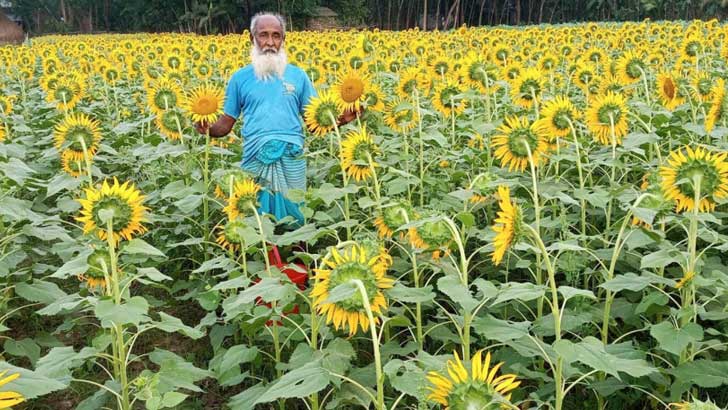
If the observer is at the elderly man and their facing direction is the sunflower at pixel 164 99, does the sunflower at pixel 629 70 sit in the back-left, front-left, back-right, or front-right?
back-right

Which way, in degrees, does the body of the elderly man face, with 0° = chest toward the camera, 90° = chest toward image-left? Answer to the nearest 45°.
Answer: approximately 0°

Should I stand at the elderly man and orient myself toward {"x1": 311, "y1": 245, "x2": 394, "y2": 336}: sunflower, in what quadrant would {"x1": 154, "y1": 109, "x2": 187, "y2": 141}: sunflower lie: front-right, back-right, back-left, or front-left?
back-right

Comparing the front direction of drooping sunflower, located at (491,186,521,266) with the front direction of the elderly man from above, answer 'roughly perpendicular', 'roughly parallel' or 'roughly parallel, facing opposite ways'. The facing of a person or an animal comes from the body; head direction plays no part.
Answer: roughly perpendicular
